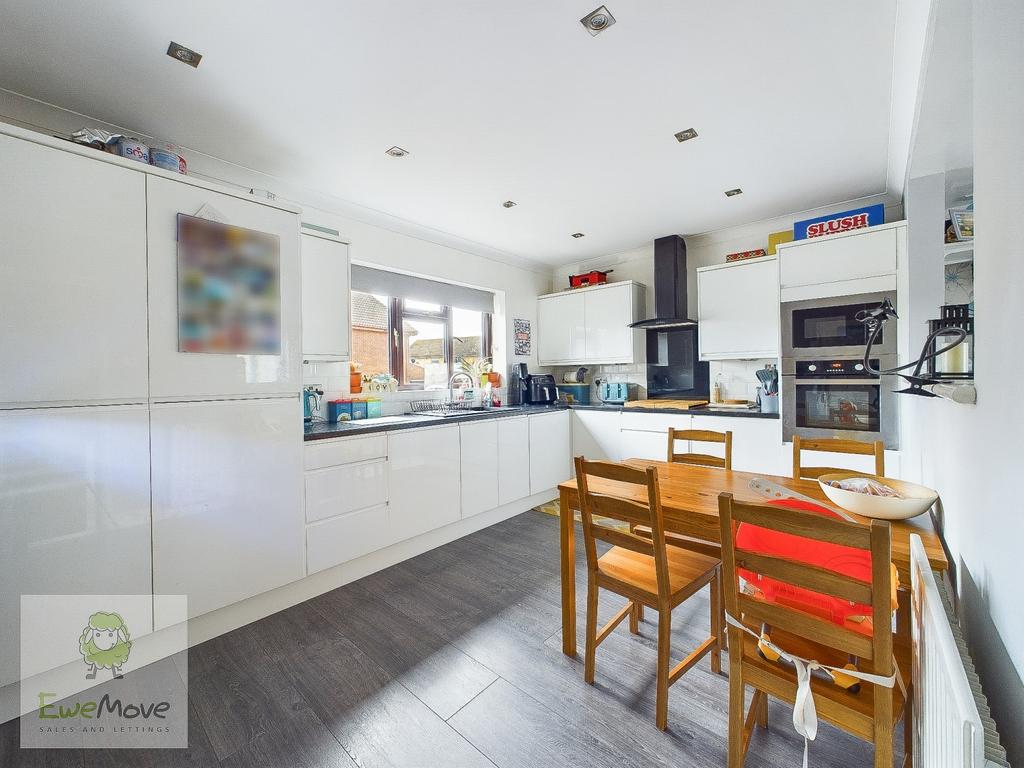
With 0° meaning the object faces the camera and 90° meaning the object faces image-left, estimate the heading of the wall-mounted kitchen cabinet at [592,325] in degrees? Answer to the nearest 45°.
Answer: approximately 45°

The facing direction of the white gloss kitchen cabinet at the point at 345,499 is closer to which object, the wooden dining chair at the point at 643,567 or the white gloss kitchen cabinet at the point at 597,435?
the wooden dining chair

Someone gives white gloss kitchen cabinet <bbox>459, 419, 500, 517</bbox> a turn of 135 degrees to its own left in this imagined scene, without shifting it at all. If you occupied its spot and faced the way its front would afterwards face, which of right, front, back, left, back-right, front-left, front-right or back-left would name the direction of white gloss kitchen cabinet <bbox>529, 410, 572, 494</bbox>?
front-right

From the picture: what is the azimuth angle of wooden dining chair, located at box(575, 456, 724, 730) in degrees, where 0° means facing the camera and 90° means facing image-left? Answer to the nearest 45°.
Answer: approximately 225°

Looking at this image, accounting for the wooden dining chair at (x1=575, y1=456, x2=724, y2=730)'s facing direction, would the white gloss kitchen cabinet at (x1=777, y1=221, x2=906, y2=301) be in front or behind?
in front

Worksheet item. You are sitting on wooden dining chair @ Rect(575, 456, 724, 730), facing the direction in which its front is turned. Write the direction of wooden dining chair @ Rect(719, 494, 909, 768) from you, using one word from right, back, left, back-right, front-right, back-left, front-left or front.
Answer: right

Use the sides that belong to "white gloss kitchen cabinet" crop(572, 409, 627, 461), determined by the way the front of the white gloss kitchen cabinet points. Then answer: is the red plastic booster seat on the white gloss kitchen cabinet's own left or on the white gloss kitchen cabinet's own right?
on the white gloss kitchen cabinet's own left

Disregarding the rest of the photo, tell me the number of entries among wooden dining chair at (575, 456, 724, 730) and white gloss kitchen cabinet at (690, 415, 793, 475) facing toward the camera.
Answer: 1

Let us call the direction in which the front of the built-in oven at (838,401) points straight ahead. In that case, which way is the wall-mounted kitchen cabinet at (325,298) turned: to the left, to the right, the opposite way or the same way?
to the left

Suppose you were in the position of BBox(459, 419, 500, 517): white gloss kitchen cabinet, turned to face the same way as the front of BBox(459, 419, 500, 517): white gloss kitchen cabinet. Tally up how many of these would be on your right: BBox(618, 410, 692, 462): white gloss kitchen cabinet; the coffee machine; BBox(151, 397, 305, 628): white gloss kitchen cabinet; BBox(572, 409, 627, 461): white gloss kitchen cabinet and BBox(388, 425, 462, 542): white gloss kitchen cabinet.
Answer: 2

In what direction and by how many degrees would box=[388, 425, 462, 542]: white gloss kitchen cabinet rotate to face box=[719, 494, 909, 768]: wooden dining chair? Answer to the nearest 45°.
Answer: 0° — it already faces it
